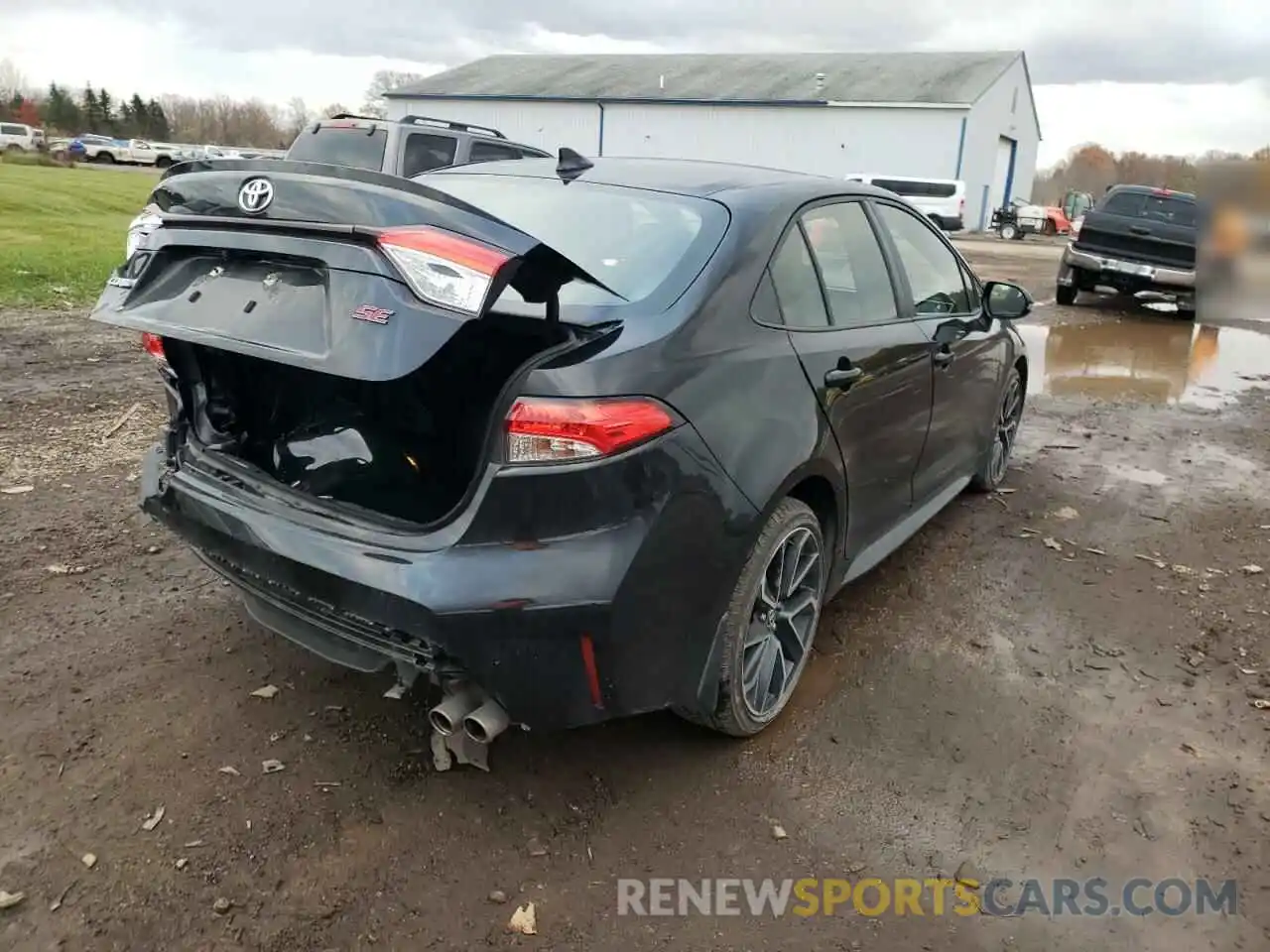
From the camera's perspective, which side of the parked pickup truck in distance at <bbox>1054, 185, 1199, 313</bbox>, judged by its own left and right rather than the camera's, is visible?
back

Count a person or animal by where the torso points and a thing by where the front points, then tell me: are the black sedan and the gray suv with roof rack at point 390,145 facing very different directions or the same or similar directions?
same or similar directions

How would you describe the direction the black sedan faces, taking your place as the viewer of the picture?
facing away from the viewer and to the right of the viewer

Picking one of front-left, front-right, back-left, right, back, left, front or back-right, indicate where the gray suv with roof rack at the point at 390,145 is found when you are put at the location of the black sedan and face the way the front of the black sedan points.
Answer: front-left

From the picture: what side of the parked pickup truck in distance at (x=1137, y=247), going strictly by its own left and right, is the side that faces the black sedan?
back

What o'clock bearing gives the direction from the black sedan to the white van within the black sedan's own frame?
The white van is roughly at 11 o'clock from the black sedan.

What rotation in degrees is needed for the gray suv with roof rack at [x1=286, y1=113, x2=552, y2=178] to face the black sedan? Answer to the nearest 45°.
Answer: approximately 135° to its right

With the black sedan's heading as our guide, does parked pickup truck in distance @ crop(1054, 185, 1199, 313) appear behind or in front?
in front

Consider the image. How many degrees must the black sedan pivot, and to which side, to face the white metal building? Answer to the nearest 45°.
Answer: approximately 45° to its left

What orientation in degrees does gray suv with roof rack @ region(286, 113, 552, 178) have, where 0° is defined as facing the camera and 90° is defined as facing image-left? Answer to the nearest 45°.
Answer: approximately 225°

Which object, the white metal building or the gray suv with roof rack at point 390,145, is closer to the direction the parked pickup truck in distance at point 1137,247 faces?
the white metal building

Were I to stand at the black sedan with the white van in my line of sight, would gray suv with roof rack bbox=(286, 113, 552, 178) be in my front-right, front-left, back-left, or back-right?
front-left
